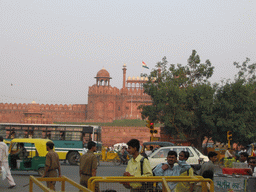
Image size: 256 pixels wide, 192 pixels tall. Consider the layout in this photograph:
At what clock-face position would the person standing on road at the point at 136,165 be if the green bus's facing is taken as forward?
The person standing on road is roughly at 3 o'clock from the green bus.

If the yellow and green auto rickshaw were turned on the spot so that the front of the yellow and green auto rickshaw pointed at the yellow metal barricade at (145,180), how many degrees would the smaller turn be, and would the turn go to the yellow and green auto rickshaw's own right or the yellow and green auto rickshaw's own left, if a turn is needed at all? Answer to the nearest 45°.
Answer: approximately 90° to the yellow and green auto rickshaw's own left

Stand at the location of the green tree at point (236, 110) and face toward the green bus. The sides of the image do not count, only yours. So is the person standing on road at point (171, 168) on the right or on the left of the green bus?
left

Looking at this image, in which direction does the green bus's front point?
to the viewer's right

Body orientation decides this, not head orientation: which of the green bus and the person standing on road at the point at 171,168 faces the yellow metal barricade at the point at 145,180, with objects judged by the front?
the person standing on road

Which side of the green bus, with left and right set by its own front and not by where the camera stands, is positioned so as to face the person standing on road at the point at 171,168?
right

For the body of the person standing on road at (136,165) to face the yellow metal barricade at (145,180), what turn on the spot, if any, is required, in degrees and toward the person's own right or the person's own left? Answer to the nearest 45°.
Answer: approximately 45° to the person's own left

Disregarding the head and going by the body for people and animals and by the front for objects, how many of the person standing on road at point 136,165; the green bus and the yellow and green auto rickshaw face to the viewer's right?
1

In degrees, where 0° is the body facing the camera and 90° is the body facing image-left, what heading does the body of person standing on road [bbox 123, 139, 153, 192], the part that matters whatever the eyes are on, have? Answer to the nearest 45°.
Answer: approximately 45°
